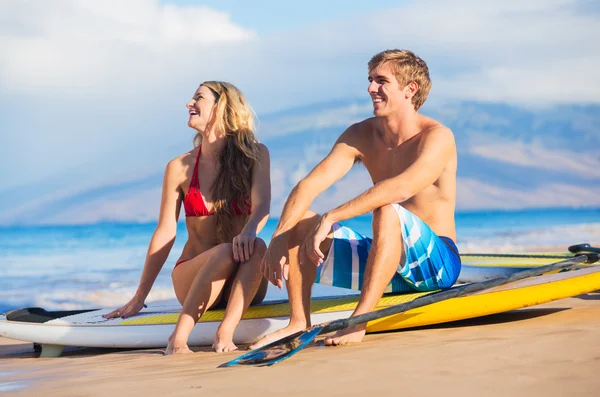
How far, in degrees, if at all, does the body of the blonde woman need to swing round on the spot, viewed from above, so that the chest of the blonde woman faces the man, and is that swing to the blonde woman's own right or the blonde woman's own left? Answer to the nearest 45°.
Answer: approximately 45° to the blonde woman's own left

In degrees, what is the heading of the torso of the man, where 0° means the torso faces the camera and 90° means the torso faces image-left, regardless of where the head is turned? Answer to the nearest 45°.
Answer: approximately 45°
